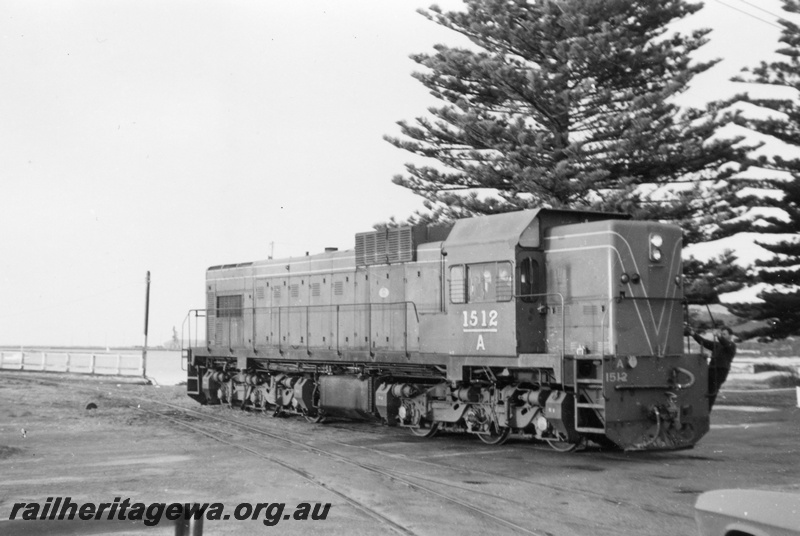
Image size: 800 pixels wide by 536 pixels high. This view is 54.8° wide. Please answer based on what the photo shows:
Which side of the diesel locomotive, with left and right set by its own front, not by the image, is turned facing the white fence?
back

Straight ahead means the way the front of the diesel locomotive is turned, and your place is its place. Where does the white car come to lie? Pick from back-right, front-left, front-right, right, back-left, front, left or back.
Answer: front-right

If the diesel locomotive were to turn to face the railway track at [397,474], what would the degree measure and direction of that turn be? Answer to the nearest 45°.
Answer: approximately 90° to its right

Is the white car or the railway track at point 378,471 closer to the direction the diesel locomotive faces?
the white car

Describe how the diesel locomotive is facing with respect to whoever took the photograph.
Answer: facing the viewer and to the right of the viewer

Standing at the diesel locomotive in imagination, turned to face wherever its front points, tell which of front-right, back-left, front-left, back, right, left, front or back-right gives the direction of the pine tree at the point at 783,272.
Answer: left

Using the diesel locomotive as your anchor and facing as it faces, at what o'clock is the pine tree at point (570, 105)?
The pine tree is roughly at 8 o'clock from the diesel locomotive.

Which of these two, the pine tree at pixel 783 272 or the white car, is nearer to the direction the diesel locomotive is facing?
the white car

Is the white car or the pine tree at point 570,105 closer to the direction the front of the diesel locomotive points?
the white car

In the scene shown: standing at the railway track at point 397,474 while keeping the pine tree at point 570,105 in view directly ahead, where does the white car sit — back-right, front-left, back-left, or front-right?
back-right

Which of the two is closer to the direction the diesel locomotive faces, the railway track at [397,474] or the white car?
the white car
